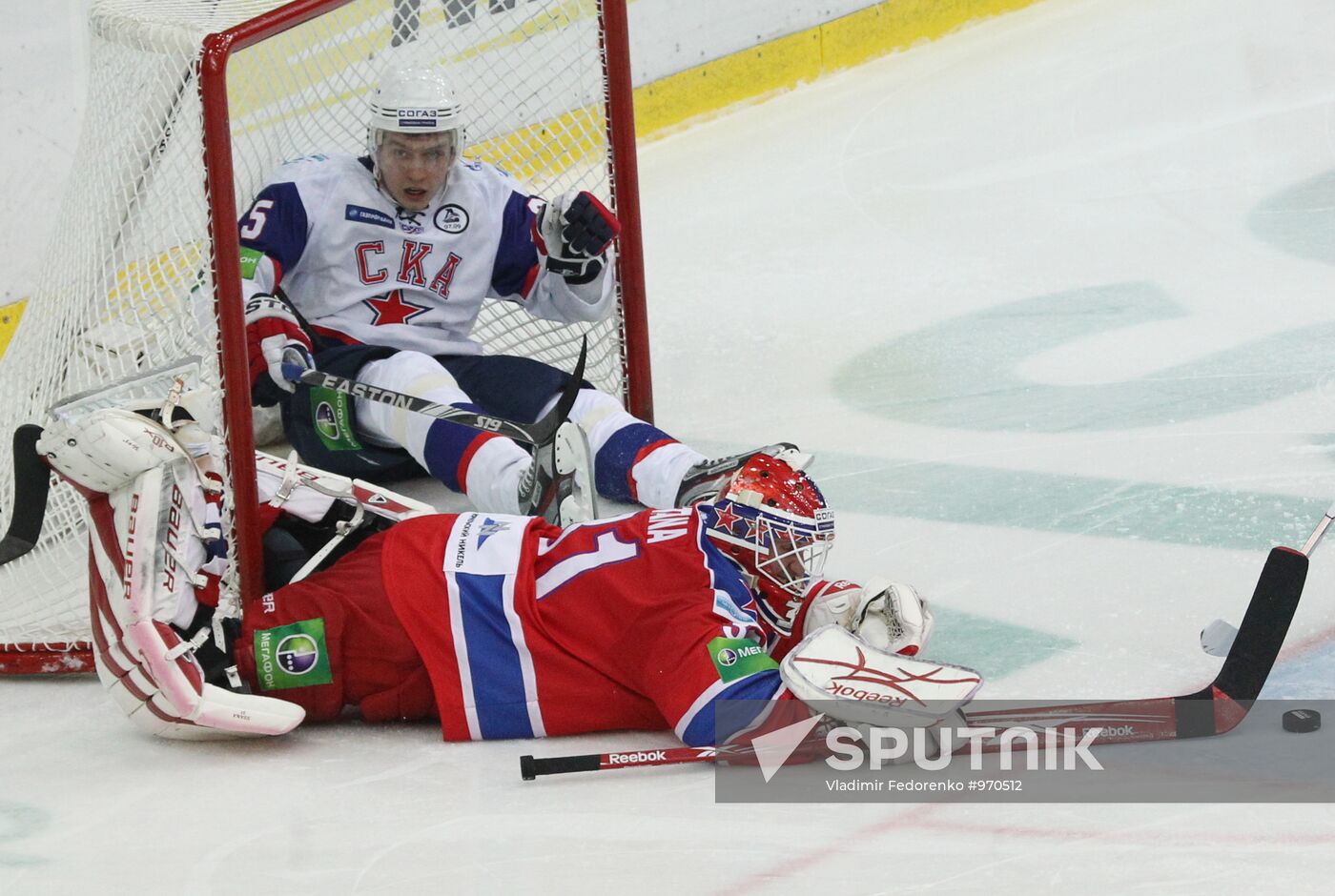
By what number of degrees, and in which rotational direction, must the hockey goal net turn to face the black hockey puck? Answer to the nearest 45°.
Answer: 0° — it already faces it

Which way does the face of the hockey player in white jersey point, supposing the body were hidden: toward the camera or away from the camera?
toward the camera

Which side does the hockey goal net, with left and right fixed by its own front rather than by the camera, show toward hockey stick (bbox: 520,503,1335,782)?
front
